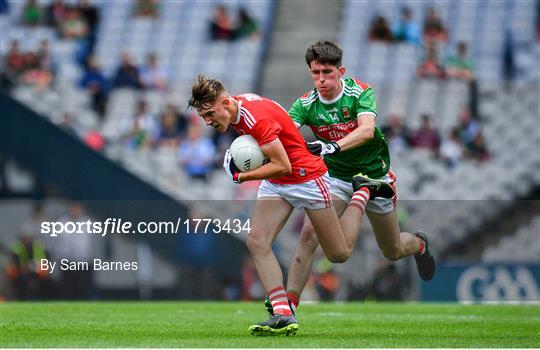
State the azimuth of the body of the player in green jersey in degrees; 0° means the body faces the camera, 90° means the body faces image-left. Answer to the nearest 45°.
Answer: approximately 45°

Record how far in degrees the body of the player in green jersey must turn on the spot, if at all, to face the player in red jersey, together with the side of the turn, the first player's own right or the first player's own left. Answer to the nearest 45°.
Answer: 0° — they already face them
